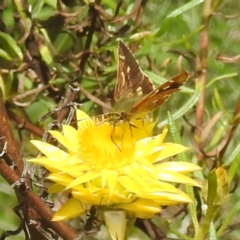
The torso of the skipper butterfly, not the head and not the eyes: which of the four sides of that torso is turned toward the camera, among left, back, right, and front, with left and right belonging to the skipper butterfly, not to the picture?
left
